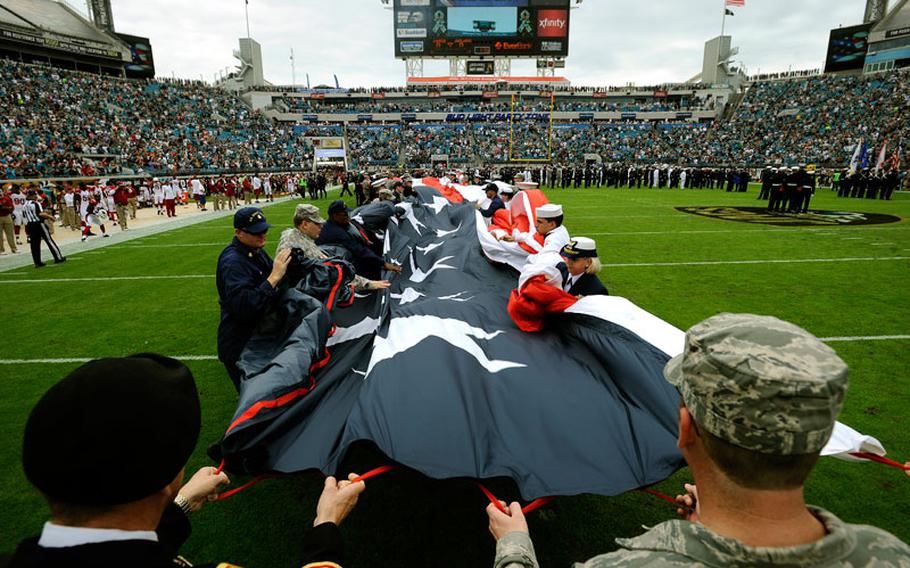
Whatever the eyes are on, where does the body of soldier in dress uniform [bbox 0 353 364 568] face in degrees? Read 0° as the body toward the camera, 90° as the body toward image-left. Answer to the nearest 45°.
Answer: approximately 225°

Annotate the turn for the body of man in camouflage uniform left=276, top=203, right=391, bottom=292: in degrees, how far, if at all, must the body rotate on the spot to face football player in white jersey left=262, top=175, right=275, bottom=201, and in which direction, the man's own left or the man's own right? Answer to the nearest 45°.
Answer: approximately 90° to the man's own left

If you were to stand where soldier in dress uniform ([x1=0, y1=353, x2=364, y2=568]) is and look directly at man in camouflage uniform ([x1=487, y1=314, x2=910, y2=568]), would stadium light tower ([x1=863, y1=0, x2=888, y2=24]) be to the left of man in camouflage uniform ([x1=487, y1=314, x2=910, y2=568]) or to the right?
left

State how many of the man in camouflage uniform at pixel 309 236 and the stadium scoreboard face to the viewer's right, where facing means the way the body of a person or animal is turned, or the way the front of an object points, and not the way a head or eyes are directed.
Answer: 1

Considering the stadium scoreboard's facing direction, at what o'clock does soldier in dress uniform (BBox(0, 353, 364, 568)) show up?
The soldier in dress uniform is roughly at 12 o'clock from the stadium scoreboard.

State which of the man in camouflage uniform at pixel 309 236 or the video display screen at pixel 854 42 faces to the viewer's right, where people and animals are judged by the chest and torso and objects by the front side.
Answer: the man in camouflage uniform

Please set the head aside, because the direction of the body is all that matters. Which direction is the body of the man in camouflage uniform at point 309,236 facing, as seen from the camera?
to the viewer's right

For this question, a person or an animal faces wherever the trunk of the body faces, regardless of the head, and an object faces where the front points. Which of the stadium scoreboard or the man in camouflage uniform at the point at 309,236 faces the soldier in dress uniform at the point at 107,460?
the stadium scoreboard

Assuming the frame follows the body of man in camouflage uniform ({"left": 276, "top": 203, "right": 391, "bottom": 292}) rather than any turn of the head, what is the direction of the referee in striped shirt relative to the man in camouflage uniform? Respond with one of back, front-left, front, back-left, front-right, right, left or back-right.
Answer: back-left
